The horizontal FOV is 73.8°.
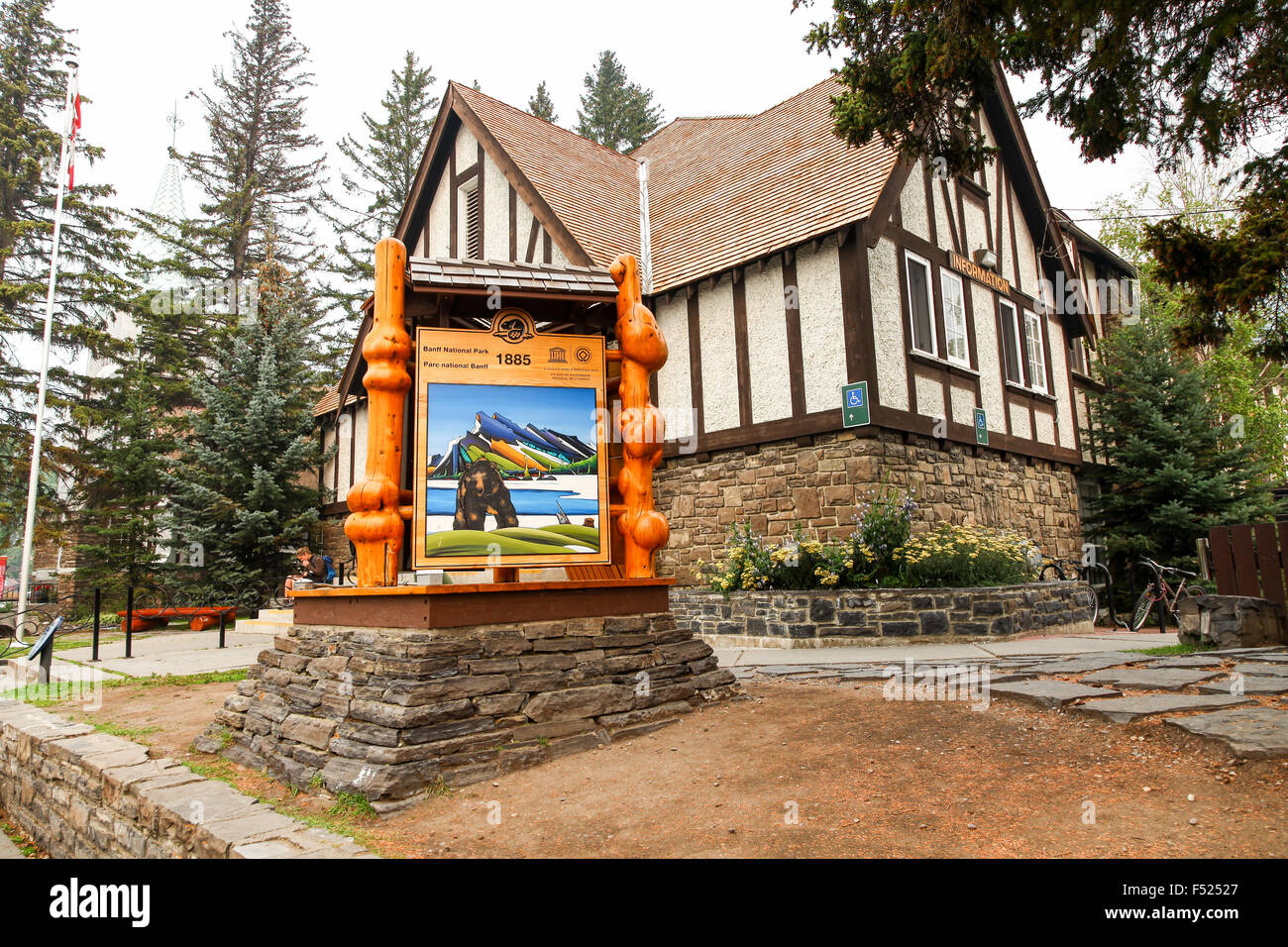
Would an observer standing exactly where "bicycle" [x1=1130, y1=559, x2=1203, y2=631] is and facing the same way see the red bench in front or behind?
in front

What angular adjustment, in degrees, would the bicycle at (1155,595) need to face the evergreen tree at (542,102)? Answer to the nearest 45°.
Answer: approximately 90° to its right

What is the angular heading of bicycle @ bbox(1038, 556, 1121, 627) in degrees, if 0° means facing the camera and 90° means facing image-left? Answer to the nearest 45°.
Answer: approximately 315°

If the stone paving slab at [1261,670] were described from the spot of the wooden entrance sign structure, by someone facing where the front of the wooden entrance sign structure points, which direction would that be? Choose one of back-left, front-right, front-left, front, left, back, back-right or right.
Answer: left

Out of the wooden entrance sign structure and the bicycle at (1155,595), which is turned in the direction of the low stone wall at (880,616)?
the bicycle

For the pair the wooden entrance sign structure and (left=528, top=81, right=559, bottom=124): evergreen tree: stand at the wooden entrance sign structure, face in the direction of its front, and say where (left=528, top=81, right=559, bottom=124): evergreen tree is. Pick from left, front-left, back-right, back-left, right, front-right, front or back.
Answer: back
